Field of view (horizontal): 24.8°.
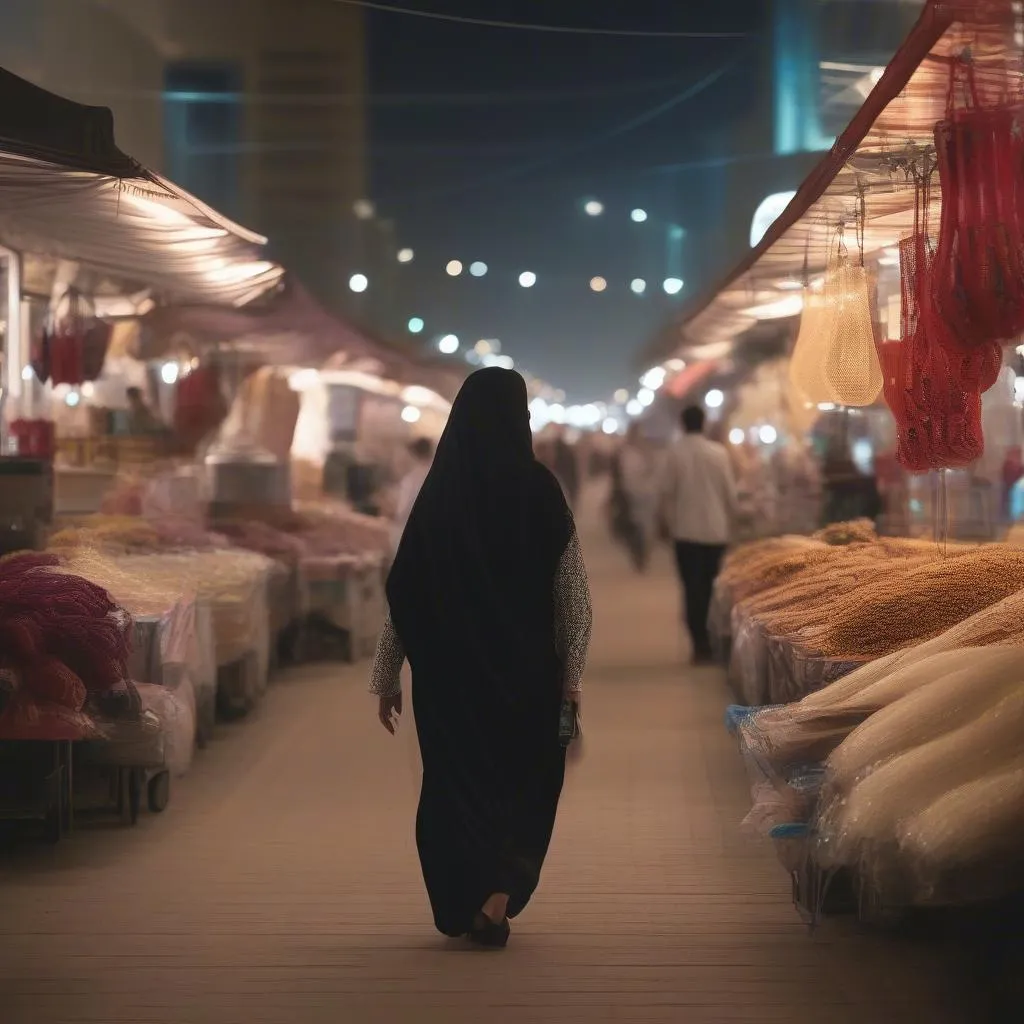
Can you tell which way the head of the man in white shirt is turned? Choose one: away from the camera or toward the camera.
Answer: away from the camera

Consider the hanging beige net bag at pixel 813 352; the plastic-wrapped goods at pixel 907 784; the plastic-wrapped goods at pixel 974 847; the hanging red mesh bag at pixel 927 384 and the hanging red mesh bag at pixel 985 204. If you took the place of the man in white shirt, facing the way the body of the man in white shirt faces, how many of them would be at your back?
5

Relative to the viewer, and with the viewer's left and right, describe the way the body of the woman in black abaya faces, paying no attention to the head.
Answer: facing away from the viewer

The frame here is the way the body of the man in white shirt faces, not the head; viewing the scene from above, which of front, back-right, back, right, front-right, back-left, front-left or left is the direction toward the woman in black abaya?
back

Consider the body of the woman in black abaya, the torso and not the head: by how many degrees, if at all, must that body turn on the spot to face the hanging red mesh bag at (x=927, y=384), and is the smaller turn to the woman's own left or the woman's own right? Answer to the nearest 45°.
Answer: approximately 45° to the woman's own right

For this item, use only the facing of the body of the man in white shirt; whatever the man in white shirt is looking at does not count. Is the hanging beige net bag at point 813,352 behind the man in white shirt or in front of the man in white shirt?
behind

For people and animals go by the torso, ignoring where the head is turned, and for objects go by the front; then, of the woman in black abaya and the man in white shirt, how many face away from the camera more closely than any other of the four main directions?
2

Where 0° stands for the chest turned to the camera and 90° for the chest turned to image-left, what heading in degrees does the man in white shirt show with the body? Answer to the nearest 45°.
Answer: approximately 180°

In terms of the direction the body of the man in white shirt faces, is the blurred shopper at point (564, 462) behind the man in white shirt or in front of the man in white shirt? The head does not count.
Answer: in front

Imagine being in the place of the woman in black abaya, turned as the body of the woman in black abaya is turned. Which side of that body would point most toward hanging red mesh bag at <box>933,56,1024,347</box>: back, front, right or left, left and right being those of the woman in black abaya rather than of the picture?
right

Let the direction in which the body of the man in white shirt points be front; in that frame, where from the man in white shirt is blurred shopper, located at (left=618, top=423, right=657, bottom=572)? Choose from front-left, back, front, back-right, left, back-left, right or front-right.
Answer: front
